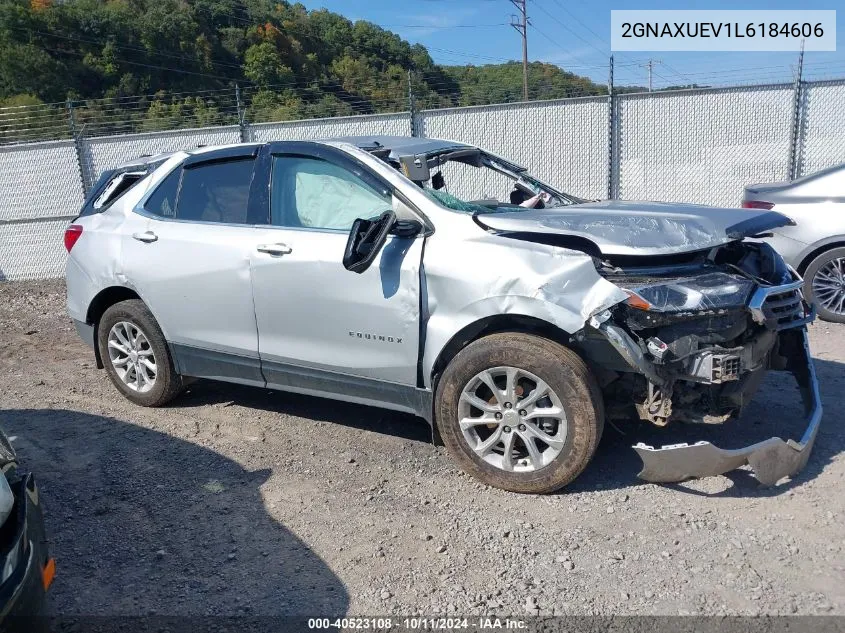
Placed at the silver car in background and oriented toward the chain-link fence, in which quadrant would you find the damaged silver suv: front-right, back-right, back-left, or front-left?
front-left

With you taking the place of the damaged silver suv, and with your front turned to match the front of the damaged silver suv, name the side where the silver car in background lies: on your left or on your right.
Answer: on your left

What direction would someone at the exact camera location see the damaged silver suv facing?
facing the viewer and to the right of the viewer

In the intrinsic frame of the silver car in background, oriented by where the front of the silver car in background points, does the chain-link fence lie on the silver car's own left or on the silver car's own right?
on the silver car's own left

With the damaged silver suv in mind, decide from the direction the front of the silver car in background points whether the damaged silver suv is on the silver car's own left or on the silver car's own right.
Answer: on the silver car's own right

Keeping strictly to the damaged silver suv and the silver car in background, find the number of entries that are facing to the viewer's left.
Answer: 0

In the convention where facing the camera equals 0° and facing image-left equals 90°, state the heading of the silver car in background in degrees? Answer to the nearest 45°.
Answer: approximately 270°
